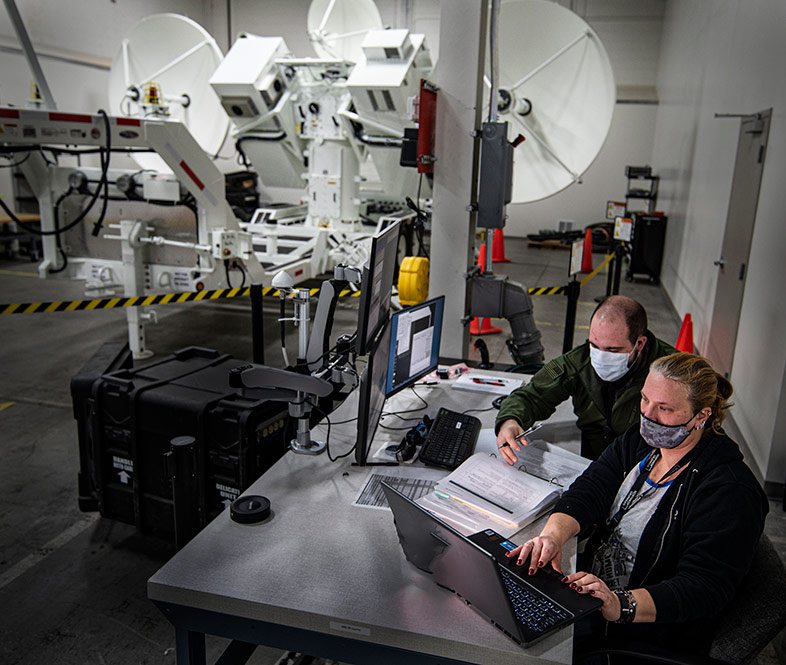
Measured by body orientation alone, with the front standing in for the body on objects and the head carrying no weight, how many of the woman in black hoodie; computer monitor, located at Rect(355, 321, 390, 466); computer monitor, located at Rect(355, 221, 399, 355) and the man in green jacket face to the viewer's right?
2

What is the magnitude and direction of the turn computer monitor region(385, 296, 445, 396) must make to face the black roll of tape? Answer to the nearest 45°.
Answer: approximately 90° to its right

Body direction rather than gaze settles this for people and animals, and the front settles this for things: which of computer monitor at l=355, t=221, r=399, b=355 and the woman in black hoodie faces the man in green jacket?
the computer monitor

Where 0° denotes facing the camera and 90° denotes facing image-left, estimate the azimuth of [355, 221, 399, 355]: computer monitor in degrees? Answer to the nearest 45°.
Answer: approximately 270°

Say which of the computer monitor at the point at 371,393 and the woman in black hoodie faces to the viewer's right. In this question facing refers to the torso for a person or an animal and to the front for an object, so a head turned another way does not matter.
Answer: the computer monitor

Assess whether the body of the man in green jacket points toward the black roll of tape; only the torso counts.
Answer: yes

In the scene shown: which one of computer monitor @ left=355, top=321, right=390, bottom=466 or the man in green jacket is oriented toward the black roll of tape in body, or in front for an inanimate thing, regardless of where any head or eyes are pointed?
the man in green jacket

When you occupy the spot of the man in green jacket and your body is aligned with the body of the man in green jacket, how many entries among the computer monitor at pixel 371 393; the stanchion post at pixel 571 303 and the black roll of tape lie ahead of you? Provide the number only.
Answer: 2

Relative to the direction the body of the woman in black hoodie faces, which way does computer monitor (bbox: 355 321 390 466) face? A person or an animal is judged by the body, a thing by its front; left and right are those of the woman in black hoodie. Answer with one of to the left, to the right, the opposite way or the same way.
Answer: the opposite way
